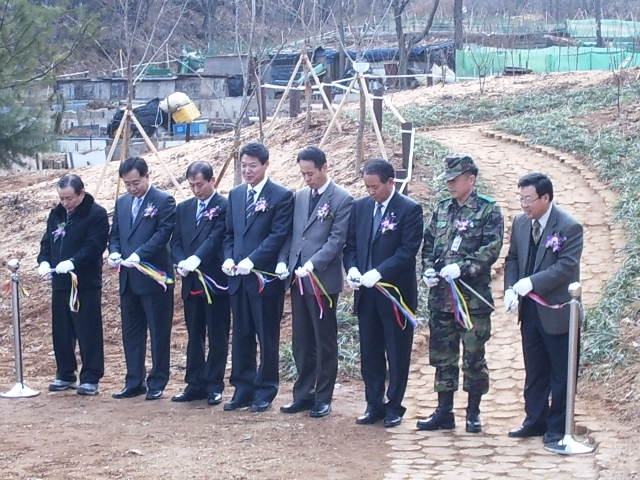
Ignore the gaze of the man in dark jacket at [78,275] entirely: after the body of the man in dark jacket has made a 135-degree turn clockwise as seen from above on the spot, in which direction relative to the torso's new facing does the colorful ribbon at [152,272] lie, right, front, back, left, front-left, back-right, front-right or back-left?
back-right

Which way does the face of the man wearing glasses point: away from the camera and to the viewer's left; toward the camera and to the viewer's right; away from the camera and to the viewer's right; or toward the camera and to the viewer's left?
toward the camera and to the viewer's left
